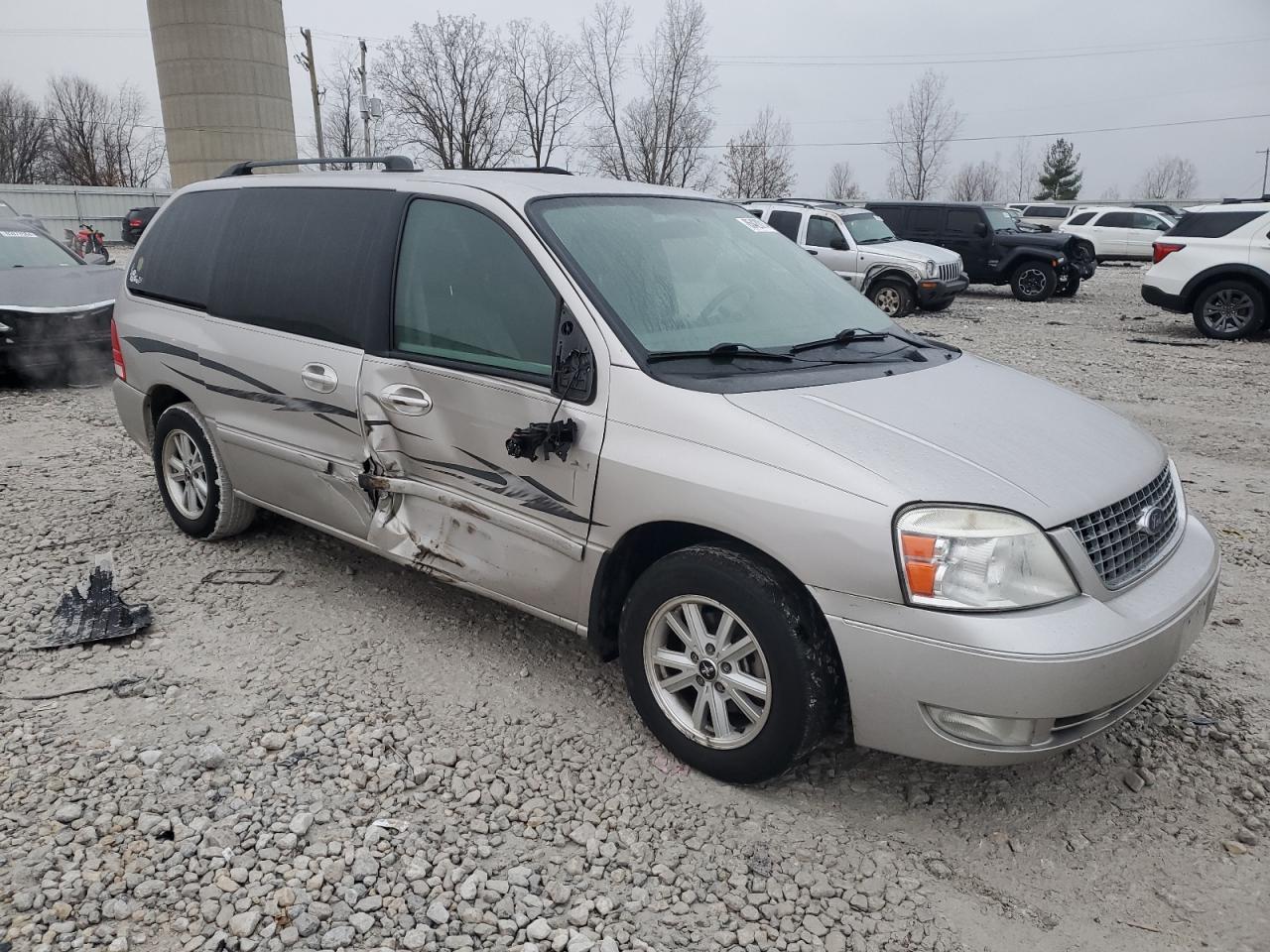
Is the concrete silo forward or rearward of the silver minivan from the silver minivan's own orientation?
rearward

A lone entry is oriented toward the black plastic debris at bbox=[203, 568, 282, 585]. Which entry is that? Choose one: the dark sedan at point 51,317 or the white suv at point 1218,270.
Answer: the dark sedan

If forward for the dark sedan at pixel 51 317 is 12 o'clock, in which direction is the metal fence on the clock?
The metal fence is roughly at 6 o'clock from the dark sedan.

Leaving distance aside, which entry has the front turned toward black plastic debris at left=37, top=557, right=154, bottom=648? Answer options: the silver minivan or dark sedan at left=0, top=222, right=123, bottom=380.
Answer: the dark sedan

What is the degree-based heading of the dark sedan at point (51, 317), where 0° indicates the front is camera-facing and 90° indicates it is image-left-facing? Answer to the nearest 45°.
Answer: approximately 0°

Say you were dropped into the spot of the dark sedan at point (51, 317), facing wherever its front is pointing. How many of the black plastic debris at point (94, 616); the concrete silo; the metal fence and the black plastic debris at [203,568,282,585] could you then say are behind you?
2

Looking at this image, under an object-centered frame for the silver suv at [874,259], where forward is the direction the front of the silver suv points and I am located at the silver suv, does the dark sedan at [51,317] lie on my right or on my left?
on my right

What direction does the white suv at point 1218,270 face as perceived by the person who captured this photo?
facing to the right of the viewer

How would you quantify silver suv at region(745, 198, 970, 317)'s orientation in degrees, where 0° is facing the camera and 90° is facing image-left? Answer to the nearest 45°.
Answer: approximately 315°

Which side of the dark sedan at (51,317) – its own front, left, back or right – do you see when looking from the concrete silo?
back

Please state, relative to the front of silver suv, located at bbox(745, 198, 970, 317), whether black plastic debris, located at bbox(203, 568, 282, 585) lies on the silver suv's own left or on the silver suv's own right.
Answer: on the silver suv's own right

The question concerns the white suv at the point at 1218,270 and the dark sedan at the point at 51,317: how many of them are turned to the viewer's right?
1
